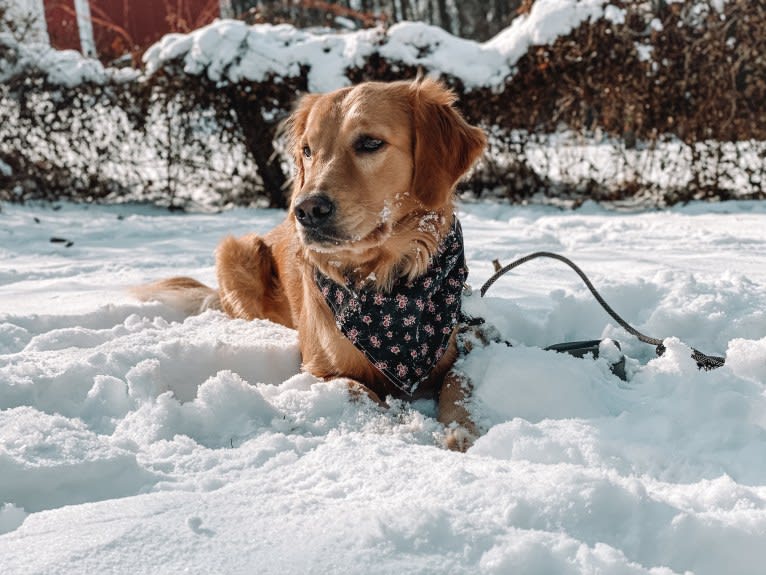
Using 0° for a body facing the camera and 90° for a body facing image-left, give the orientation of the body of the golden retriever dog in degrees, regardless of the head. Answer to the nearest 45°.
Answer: approximately 315°

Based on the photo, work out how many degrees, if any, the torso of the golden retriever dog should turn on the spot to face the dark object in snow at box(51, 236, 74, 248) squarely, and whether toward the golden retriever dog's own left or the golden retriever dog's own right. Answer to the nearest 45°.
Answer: approximately 180°
